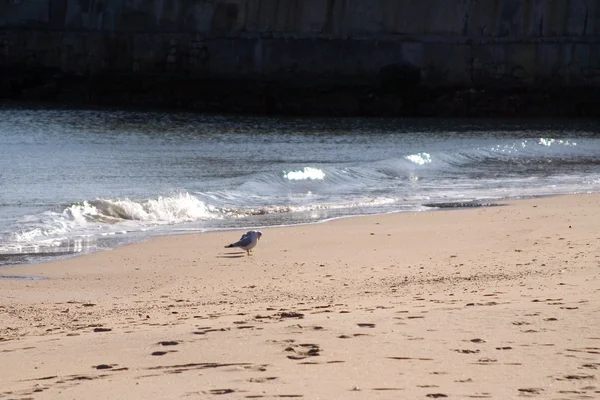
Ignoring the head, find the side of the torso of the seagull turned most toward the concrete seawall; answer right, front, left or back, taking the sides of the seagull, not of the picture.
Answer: left

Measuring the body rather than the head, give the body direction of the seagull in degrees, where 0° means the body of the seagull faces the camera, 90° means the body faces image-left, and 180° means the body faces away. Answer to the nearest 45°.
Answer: approximately 270°
